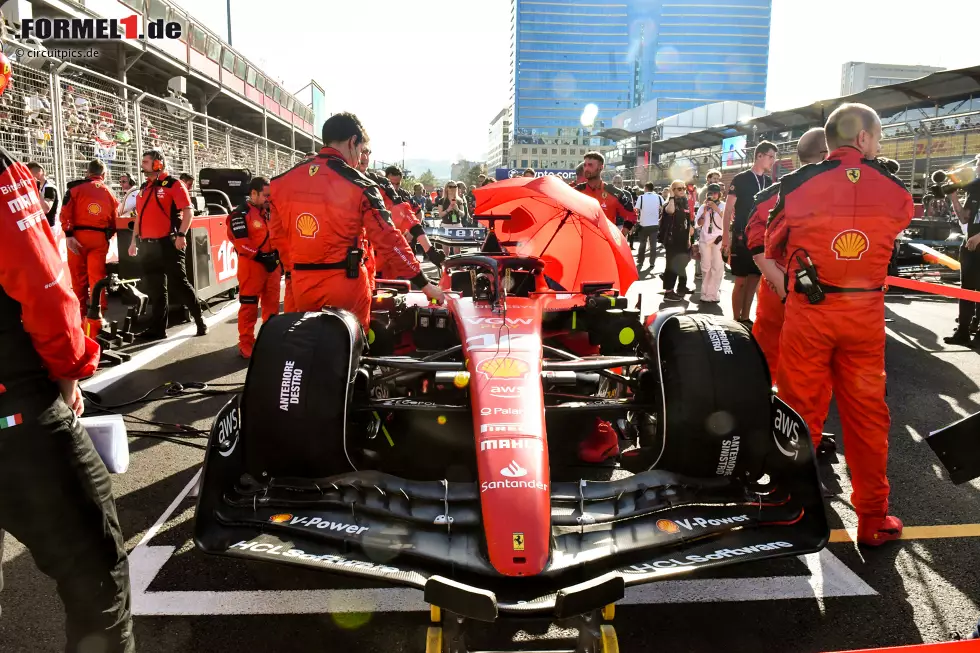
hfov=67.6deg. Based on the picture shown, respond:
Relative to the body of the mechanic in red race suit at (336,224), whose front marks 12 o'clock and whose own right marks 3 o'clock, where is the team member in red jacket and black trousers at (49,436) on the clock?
the team member in red jacket and black trousers at (49,436) is roughly at 5 o'clock from the mechanic in red race suit at (336,224).

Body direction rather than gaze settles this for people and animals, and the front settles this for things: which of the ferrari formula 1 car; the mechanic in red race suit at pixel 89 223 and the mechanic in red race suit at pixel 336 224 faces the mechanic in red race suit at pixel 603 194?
the mechanic in red race suit at pixel 336 224

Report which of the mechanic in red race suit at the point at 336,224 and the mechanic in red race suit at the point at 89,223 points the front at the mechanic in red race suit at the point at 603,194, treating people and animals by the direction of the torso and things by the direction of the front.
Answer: the mechanic in red race suit at the point at 336,224

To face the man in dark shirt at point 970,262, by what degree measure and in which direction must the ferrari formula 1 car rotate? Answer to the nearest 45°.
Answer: approximately 135° to its left

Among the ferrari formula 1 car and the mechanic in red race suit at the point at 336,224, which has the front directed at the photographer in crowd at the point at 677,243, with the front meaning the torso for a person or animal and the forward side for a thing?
the mechanic in red race suit

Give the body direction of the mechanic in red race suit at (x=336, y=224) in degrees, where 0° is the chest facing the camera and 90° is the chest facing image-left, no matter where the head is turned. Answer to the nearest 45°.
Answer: approximately 225°

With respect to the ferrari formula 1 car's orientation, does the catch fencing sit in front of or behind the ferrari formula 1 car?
behind

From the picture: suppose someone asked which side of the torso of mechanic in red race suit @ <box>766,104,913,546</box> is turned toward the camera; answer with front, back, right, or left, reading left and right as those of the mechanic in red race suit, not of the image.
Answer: back

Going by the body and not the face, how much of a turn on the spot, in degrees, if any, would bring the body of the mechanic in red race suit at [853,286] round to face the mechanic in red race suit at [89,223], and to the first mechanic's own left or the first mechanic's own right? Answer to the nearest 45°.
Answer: approximately 90° to the first mechanic's own left
